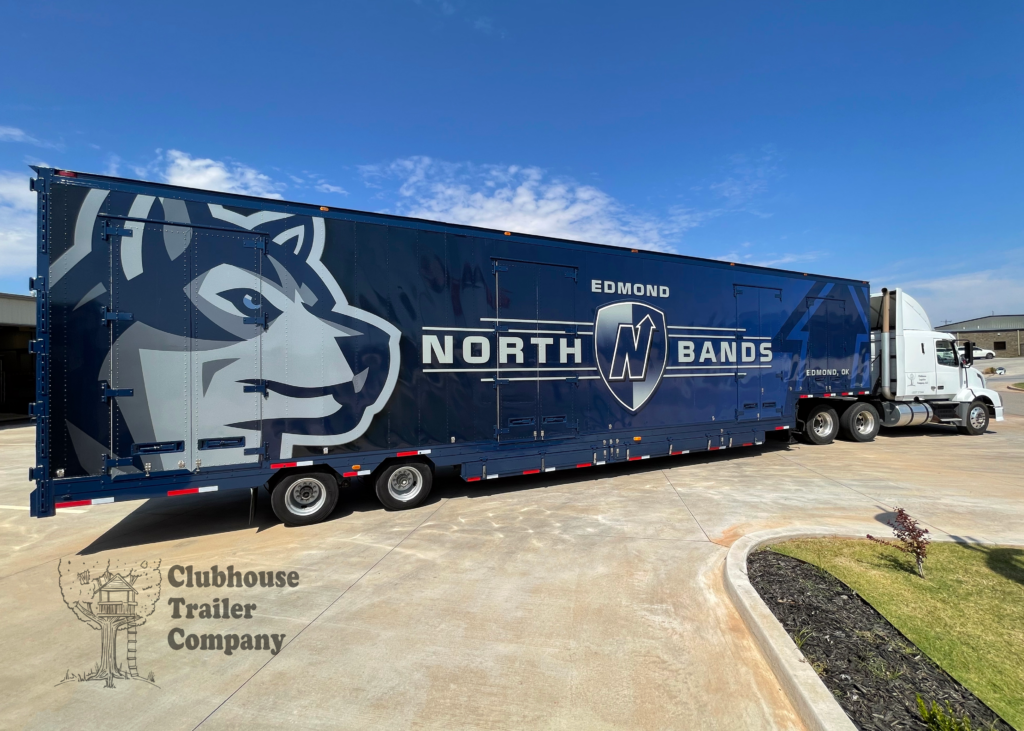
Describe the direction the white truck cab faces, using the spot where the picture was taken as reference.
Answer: facing away from the viewer and to the right of the viewer

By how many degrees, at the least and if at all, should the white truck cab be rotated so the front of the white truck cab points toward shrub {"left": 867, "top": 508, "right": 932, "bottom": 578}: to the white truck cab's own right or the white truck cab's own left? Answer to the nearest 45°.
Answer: approximately 135° to the white truck cab's own right

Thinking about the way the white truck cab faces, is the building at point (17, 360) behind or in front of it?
behind

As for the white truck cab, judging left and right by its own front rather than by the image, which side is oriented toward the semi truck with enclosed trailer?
back

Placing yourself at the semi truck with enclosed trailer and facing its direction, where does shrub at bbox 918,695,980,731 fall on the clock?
The shrub is roughly at 3 o'clock from the semi truck with enclosed trailer.

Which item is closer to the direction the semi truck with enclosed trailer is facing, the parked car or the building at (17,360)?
the parked car

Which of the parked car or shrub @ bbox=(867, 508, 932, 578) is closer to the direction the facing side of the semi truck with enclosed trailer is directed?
the parked car

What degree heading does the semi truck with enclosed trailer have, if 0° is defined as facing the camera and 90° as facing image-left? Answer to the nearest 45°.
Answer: approximately 225°
